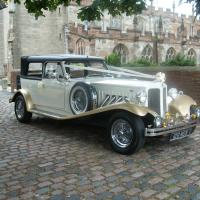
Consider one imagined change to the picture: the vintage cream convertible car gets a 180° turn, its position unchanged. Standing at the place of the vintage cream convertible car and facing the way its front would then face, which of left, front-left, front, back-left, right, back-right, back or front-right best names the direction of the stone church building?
front-right

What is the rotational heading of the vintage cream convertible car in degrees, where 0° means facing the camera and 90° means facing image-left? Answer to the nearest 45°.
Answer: approximately 315°
